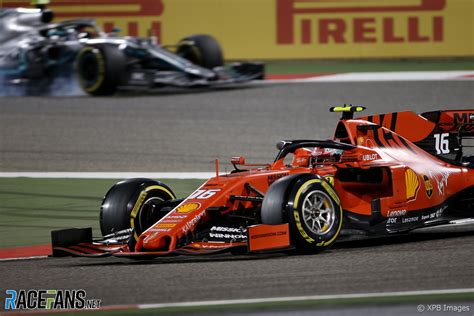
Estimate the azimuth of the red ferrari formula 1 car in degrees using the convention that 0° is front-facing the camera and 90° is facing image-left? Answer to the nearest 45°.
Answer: approximately 45°

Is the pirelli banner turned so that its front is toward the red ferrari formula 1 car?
yes

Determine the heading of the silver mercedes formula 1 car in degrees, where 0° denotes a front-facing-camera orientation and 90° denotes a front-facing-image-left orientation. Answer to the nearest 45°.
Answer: approximately 315°

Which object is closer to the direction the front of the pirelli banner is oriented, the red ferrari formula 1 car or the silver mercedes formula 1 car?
the red ferrari formula 1 car

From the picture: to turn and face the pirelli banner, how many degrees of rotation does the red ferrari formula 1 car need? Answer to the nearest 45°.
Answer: approximately 135° to its right

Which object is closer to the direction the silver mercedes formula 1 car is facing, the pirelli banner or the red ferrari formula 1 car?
the red ferrari formula 1 car

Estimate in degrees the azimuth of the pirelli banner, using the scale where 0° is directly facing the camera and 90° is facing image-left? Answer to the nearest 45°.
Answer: approximately 0°
